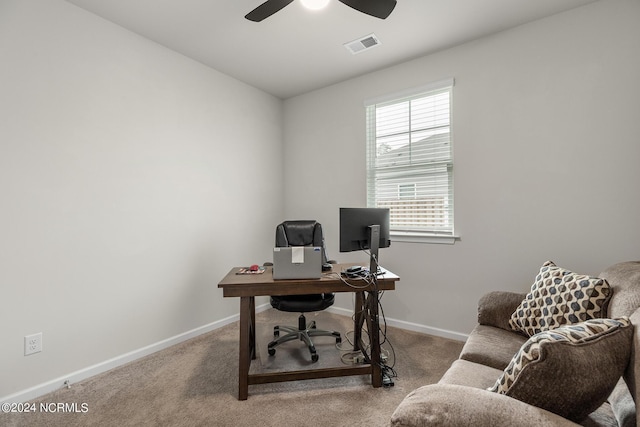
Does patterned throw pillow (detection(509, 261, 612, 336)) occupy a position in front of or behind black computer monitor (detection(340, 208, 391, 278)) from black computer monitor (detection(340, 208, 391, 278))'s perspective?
behind

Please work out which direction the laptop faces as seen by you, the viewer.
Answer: facing away from the viewer

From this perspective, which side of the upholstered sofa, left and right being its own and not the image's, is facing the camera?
left

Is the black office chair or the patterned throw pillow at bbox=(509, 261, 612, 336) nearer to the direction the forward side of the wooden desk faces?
the black office chair

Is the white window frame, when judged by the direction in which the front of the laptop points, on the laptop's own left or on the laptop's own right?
on the laptop's own right

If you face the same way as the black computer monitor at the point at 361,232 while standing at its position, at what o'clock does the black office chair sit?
The black office chair is roughly at 12 o'clock from the black computer monitor.

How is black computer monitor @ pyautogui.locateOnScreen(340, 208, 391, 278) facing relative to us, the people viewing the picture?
facing away from the viewer and to the left of the viewer

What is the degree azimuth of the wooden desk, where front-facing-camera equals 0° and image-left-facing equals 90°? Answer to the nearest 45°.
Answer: approximately 180°

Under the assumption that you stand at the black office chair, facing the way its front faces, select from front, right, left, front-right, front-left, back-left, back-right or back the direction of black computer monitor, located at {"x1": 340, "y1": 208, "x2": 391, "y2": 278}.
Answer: front-left

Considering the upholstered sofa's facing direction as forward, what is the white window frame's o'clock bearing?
The white window frame is roughly at 2 o'clock from the upholstered sofa.

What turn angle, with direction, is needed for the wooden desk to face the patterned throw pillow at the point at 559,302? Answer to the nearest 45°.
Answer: approximately 90° to its right

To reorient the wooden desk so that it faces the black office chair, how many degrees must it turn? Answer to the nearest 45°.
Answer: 0° — it already faces it
